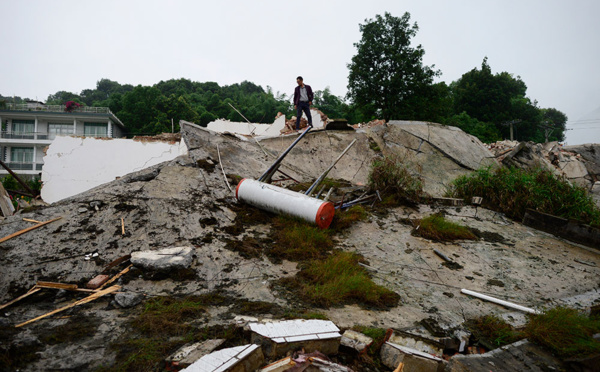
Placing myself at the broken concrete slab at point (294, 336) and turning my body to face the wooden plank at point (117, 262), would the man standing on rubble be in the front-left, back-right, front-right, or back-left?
front-right

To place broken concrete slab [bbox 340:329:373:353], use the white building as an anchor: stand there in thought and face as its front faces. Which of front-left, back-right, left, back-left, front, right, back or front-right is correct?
front

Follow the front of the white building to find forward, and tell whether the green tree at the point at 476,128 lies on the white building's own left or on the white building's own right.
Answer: on the white building's own left

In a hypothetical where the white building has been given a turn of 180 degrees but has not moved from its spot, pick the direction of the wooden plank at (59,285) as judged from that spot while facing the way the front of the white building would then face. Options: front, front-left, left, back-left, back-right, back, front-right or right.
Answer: back

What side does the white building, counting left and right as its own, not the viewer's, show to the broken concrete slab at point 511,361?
front

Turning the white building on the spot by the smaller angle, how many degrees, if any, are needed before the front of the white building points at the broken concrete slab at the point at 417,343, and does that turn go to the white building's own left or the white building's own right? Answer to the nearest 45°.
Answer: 0° — it already faces it

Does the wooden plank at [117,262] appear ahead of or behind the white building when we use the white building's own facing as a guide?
ahead

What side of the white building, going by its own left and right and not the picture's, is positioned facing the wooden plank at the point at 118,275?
front

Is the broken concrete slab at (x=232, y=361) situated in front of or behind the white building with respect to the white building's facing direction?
in front

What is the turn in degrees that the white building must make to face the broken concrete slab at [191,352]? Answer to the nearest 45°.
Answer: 0° — it already faces it

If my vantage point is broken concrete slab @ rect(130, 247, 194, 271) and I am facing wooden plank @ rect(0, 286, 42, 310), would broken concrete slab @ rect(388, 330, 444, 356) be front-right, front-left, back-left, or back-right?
back-left

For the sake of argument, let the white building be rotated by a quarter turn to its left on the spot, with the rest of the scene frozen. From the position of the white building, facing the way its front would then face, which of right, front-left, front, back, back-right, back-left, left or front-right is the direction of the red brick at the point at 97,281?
right

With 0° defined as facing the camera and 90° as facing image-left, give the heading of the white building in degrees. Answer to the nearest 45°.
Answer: approximately 0°

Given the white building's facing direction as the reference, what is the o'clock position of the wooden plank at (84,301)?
The wooden plank is roughly at 12 o'clock from the white building.

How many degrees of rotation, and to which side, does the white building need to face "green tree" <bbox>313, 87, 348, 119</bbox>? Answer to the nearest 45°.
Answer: approximately 90° to its left
